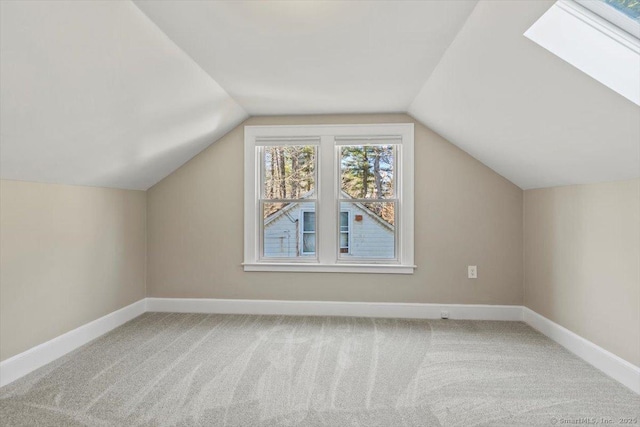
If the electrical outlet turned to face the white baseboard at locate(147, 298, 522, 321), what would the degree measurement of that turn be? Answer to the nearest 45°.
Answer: approximately 90° to its right

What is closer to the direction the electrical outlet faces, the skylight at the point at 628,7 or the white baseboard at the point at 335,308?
the skylight

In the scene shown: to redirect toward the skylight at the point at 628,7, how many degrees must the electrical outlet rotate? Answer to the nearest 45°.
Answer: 0° — it already faces it

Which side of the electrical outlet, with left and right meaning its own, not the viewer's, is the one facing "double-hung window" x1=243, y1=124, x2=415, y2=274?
right

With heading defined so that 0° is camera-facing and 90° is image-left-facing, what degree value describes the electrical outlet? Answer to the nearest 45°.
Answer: approximately 0°

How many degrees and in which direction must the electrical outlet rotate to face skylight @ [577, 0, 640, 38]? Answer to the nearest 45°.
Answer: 0° — it already faces it

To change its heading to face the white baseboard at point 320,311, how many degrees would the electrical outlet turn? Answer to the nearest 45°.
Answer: approximately 90° to its right
